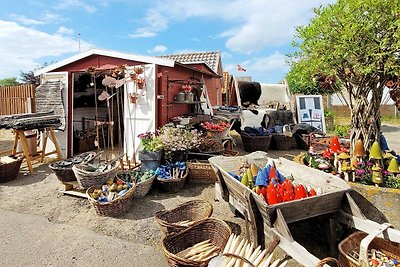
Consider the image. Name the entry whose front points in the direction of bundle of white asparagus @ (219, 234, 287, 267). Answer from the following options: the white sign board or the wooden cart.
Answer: the white sign board

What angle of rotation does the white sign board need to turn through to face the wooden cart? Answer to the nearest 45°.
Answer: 0° — it already faces it

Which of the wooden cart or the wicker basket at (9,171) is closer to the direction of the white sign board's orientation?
the wooden cart

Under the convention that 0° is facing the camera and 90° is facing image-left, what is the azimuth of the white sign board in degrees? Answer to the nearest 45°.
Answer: approximately 0°

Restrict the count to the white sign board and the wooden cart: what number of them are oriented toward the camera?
1

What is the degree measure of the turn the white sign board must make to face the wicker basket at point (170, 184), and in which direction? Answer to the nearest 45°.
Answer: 0° — it already faces it
